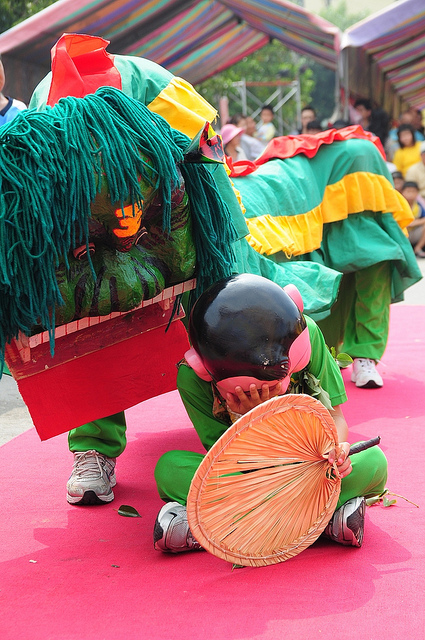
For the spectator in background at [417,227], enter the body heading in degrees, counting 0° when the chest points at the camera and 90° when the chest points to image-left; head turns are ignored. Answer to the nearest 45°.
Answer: approximately 45°

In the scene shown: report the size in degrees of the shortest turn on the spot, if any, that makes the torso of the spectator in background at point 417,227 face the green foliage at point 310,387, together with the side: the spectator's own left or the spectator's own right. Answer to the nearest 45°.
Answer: approximately 45° to the spectator's own left

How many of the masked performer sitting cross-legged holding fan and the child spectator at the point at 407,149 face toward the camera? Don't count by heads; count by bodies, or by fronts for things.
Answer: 2

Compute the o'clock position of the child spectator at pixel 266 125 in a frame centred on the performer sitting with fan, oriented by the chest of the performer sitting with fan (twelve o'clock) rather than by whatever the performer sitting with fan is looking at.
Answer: The child spectator is roughly at 6 o'clock from the performer sitting with fan.

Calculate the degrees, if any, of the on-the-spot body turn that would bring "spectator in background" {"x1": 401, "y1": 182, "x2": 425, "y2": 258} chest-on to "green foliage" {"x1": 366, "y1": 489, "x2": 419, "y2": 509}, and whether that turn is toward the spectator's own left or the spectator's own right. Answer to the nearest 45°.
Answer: approximately 45° to the spectator's own left

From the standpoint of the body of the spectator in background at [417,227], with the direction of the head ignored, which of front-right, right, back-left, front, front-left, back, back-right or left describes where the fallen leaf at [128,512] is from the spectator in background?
front-left
